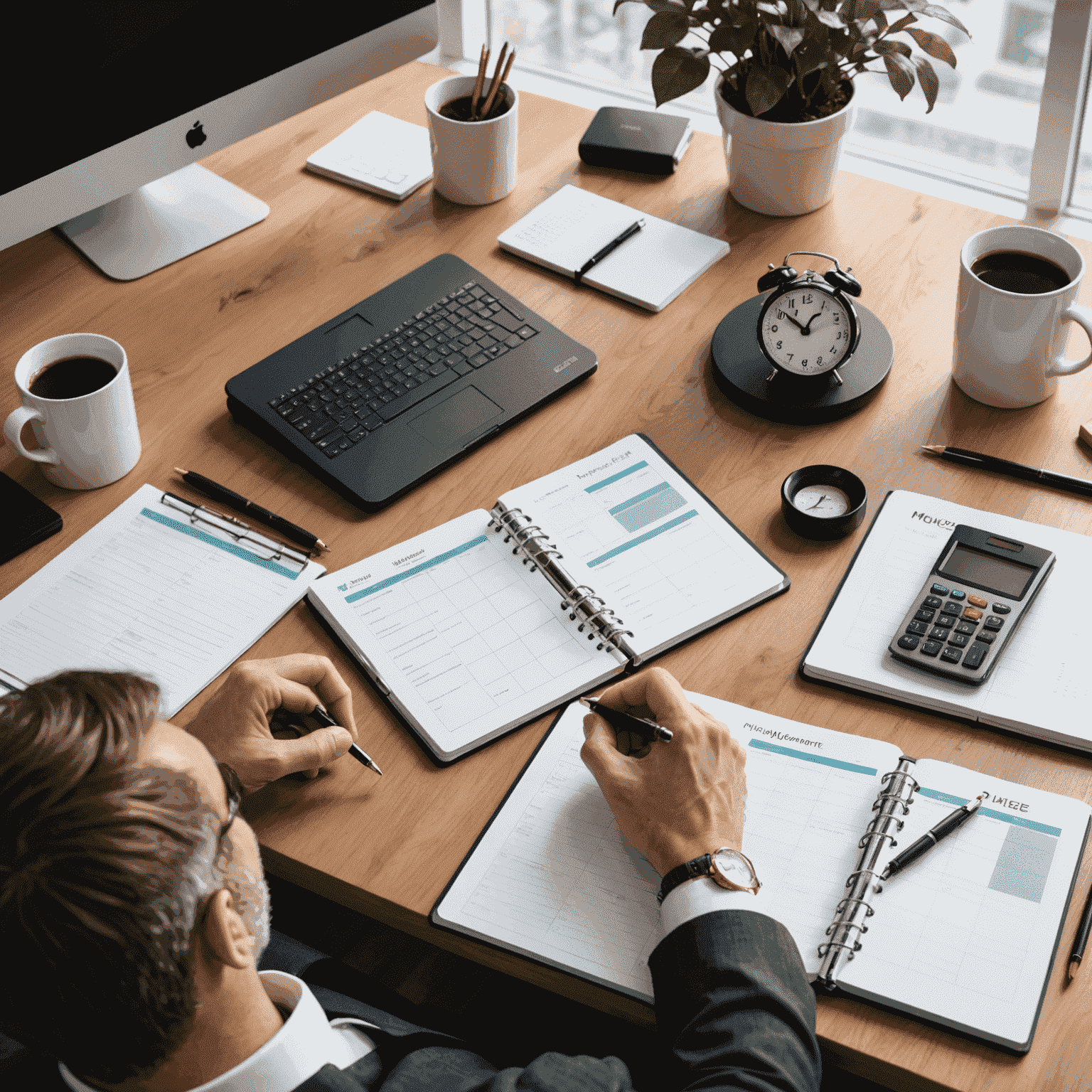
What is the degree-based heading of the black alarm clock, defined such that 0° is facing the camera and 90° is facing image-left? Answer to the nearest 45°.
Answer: approximately 0°

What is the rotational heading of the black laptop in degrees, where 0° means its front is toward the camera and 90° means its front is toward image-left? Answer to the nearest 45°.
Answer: approximately 315°
